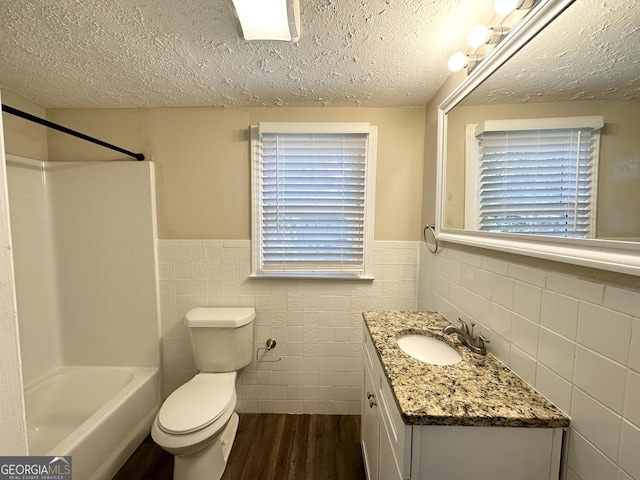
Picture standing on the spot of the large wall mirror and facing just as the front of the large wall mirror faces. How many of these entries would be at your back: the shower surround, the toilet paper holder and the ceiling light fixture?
0

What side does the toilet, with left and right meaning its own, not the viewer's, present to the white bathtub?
right

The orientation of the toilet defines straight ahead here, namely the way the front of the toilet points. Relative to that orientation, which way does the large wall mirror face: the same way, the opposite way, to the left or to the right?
to the right

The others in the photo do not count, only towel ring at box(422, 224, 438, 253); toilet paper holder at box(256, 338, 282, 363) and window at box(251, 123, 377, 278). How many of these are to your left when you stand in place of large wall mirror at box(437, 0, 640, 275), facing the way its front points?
0

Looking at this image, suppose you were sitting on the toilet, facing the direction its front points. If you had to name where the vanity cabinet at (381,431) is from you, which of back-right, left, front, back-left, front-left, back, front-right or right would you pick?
left

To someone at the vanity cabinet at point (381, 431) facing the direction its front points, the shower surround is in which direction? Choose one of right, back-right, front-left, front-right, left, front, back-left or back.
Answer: front

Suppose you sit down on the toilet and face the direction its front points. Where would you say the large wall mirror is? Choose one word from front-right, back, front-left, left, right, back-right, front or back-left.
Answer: left

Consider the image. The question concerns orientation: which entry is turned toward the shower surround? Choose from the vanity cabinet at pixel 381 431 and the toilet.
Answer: the vanity cabinet

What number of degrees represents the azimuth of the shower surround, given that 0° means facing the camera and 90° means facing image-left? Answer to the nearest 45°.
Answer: approximately 315°

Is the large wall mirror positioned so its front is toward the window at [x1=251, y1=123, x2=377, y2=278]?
no

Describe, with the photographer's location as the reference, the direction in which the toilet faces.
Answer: facing the viewer and to the left of the viewer
